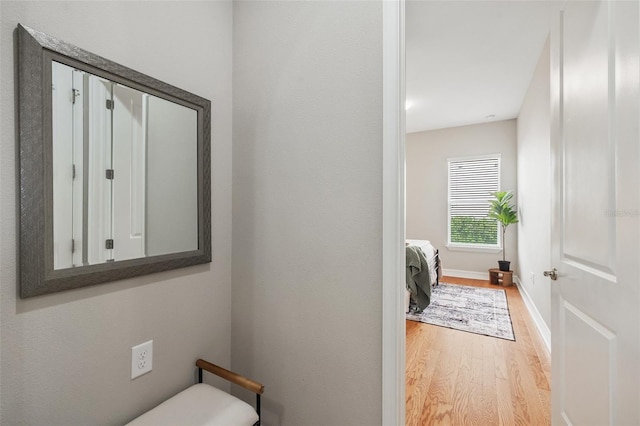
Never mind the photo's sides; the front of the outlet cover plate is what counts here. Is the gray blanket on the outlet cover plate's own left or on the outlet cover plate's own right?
on the outlet cover plate's own left

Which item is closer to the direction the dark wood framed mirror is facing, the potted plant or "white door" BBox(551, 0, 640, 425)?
the white door

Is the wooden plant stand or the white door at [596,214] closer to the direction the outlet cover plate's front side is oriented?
the white door

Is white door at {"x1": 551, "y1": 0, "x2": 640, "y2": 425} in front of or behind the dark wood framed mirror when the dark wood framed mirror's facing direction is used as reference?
in front

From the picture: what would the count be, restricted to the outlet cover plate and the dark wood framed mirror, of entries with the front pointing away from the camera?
0

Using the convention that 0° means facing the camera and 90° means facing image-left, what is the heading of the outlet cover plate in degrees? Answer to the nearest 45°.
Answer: approximately 315°
